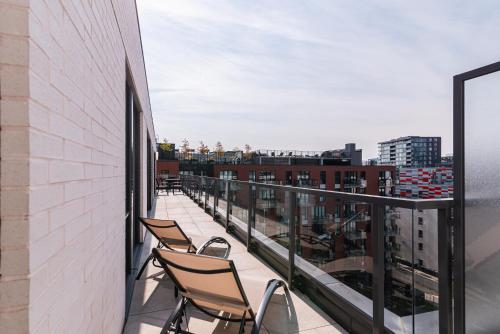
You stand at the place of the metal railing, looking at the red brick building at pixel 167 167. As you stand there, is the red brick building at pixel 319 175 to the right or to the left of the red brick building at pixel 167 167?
right

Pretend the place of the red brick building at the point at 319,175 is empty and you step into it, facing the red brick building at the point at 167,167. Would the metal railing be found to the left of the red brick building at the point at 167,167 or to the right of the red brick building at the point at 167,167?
left

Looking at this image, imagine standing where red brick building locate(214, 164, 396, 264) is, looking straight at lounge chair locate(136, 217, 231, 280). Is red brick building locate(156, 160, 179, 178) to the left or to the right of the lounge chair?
right

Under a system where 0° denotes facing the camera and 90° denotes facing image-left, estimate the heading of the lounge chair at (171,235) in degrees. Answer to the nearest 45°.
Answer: approximately 225°

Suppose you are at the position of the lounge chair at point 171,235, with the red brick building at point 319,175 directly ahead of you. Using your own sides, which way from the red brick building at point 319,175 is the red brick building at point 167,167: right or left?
left
